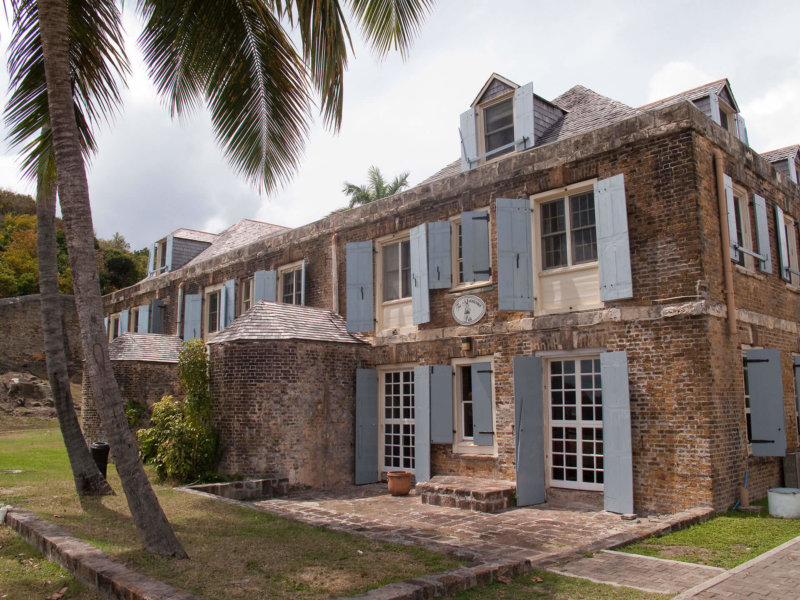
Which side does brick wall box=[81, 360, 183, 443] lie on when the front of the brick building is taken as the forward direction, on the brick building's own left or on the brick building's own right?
on the brick building's own right

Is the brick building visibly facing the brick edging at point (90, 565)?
yes

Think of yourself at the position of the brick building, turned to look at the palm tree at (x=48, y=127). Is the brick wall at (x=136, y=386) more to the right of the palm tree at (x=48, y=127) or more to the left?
right

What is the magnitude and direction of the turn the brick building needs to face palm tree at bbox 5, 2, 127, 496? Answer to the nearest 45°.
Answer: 0° — it already faces it

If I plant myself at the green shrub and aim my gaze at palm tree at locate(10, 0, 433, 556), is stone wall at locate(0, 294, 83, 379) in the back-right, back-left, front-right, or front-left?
back-right

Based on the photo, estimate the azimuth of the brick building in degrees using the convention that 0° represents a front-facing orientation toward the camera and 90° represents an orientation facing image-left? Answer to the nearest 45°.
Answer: approximately 45°

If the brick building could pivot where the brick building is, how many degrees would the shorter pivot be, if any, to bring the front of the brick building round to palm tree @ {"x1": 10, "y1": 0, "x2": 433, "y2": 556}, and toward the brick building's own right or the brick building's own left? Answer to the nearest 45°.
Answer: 0° — it already faces it
